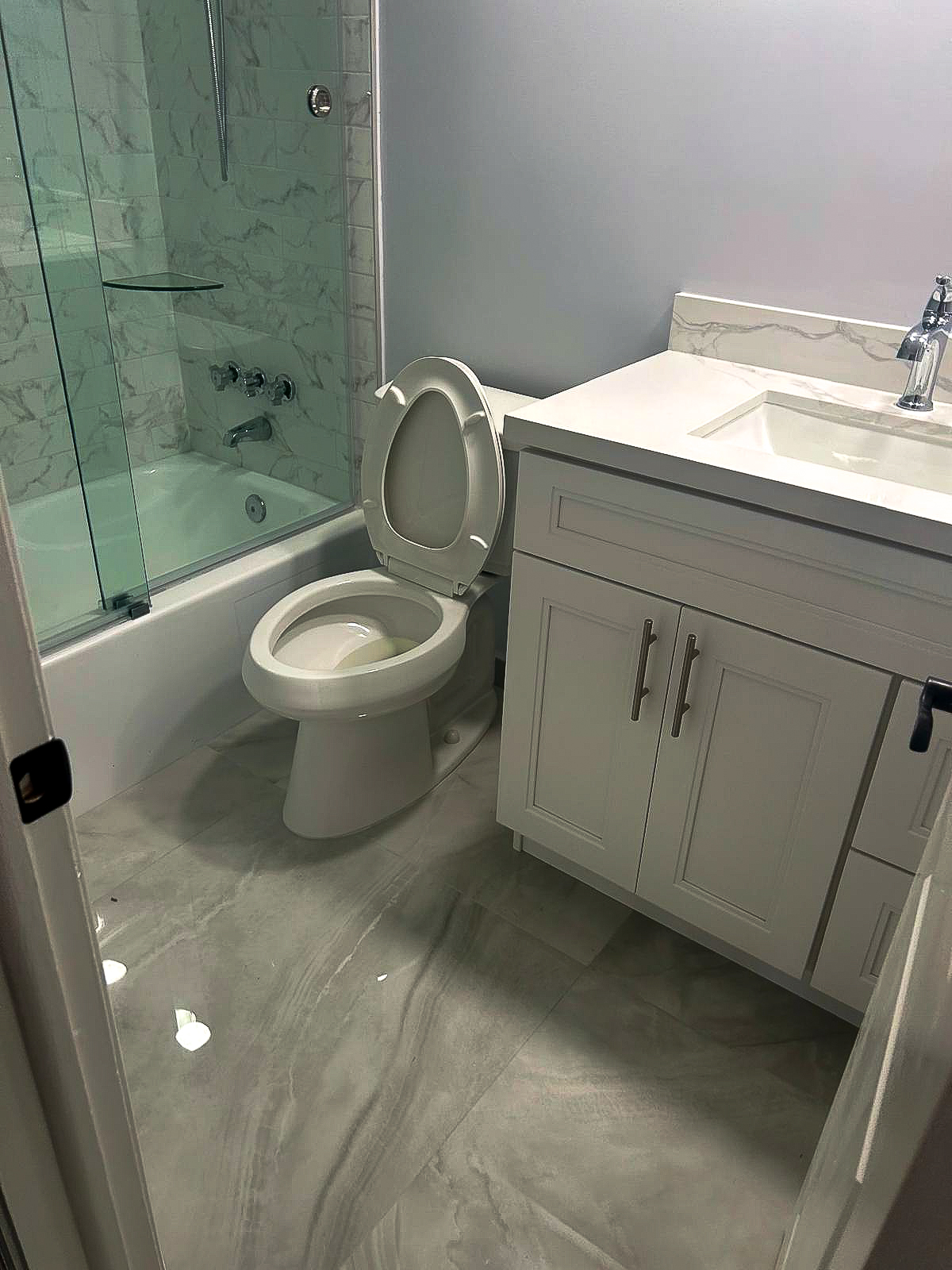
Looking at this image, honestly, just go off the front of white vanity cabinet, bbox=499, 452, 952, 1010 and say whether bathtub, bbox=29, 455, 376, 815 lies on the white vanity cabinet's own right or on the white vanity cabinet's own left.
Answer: on the white vanity cabinet's own right

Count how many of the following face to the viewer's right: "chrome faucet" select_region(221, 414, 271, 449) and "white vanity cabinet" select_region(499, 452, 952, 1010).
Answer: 0

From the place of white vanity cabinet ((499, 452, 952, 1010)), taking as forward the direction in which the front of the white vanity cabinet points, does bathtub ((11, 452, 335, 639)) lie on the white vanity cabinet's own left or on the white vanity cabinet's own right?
on the white vanity cabinet's own right

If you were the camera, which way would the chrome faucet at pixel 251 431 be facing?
facing the viewer and to the left of the viewer

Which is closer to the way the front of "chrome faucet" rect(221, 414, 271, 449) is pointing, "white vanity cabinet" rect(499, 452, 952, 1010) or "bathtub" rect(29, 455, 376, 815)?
the bathtub

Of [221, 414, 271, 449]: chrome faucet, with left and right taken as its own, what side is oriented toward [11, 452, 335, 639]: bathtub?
front

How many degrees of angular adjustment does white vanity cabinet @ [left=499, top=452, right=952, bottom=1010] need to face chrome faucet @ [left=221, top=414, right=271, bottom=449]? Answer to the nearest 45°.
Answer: approximately 90° to its right
